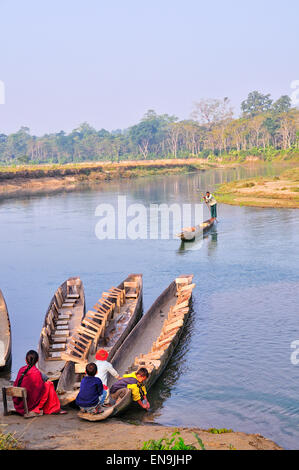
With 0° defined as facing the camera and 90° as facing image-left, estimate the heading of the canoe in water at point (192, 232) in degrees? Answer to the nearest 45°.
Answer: approximately 45°

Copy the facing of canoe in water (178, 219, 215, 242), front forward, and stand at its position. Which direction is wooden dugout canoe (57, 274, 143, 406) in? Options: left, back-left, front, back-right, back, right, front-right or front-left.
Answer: front-left

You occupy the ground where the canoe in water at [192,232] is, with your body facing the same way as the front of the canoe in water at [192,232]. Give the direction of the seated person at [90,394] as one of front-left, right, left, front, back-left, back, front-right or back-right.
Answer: front-left

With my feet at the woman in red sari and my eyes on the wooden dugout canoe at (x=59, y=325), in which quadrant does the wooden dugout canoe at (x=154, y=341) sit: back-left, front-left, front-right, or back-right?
front-right

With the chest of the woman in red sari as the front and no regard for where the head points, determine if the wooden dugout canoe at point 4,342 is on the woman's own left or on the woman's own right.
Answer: on the woman's own left

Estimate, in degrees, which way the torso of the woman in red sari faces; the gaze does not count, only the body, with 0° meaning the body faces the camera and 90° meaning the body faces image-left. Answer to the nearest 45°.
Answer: approximately 225°

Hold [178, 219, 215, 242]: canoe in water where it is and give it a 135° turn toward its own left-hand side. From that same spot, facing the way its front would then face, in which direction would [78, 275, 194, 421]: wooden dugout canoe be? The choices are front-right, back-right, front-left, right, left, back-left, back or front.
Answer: right

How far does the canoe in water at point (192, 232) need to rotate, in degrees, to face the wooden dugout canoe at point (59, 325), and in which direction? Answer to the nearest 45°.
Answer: approximately 45° to its left
